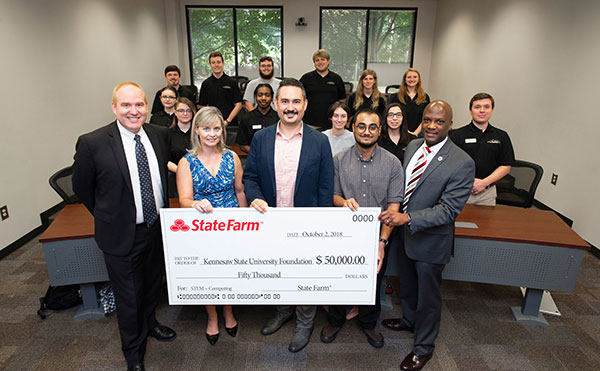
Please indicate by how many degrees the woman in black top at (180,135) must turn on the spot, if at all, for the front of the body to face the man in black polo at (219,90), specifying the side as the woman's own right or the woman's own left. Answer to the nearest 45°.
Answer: approximately 180°

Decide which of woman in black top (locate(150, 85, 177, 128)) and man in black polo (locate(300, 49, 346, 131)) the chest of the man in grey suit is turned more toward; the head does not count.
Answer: the woman in black top

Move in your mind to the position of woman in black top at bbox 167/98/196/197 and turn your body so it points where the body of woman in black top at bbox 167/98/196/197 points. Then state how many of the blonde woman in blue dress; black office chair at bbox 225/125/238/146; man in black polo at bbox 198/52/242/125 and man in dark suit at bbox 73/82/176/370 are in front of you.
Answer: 2

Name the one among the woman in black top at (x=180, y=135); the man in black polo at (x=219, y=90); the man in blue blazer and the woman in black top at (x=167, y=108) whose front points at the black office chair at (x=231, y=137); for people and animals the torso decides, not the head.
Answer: the man in black polo

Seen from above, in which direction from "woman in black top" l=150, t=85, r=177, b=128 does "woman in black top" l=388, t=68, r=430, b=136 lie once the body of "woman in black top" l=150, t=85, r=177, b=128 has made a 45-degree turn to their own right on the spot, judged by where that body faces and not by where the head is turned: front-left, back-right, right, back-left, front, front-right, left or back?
back-left

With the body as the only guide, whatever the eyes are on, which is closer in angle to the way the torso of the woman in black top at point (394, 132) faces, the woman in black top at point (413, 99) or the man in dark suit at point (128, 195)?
the man in dark suit

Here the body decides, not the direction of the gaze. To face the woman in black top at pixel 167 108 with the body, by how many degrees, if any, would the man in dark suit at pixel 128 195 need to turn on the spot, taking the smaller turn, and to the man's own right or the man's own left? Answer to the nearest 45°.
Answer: approximately 135° to the man's own left

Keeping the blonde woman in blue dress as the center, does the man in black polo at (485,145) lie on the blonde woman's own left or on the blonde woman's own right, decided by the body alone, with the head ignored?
on the blonde woman's own left

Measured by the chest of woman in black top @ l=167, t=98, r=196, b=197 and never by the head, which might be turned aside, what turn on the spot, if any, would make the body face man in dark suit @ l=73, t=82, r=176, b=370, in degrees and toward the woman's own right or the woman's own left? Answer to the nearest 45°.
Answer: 0° — they already face them

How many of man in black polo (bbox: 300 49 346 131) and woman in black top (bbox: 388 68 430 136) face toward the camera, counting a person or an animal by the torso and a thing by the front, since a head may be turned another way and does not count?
2
